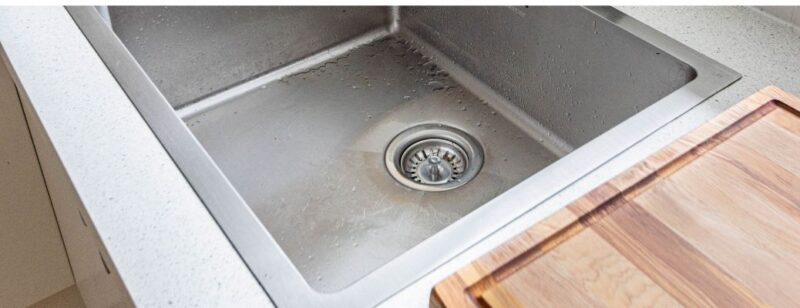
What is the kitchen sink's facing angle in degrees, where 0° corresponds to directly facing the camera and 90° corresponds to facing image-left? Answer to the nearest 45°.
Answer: approximately 45°
